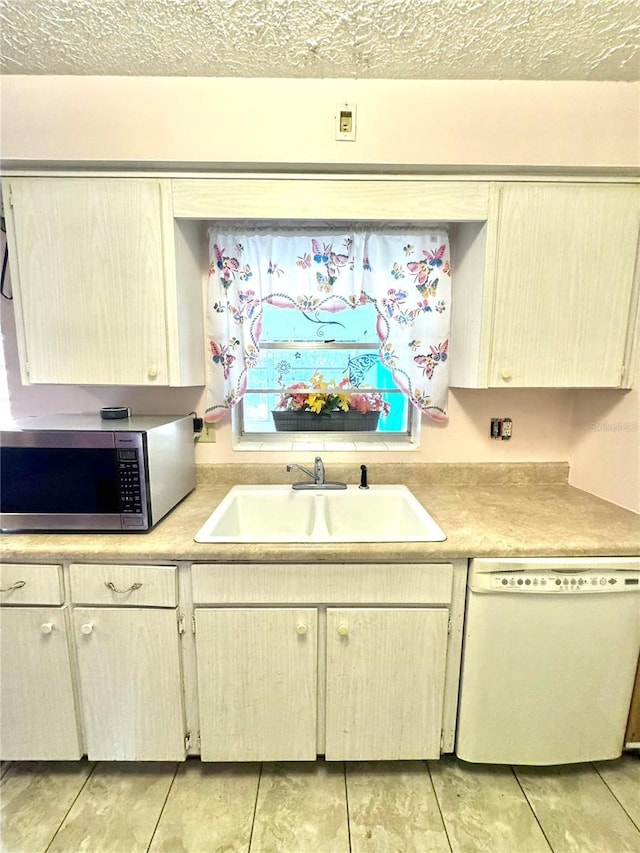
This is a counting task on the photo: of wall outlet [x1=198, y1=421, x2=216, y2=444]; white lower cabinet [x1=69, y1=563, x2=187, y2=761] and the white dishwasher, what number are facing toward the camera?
3

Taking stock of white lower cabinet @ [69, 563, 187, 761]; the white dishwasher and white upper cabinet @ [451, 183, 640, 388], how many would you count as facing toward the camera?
3

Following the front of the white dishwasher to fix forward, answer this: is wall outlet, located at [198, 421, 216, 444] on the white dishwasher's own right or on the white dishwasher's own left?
on the white dishwasher's own right

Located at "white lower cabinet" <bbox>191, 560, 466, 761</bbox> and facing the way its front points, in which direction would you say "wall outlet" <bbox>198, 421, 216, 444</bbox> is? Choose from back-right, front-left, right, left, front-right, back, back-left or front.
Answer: back-right

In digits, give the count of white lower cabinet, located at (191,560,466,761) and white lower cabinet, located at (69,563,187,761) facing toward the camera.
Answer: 2

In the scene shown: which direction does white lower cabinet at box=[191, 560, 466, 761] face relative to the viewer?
toward the camera

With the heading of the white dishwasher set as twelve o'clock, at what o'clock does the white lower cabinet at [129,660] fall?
The white lower cabinet is roughly at 2 o'clock from the white dishwasher.

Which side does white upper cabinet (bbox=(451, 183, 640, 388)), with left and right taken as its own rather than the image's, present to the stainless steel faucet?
right

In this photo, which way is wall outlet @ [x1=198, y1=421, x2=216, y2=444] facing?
toward the camera

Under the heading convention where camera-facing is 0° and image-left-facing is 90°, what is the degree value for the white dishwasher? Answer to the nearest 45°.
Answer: approximately 0°

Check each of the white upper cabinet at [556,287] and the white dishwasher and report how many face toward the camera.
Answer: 2

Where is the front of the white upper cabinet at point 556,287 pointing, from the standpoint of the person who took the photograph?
facing the viewer
